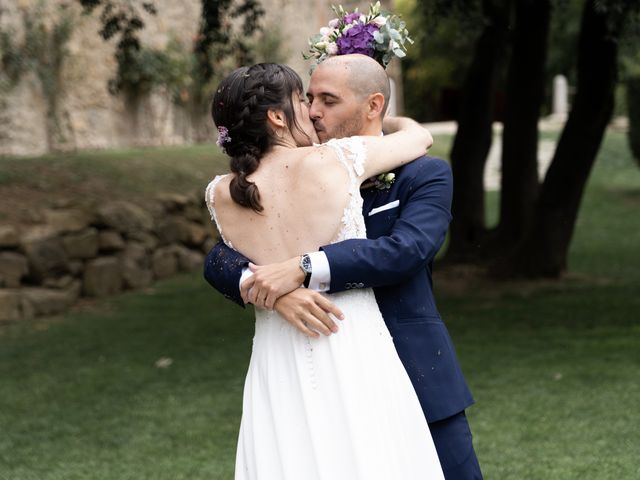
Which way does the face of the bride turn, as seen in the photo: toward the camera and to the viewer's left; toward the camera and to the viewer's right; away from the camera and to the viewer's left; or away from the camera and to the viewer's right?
away from the camera and to the viewer's right

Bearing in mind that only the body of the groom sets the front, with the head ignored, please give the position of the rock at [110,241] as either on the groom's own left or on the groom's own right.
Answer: on the groom's own right

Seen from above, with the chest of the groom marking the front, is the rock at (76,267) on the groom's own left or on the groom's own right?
on the groom's own right

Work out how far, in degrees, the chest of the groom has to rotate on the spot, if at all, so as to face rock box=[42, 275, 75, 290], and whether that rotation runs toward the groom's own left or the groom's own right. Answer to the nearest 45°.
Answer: approximately 90° to the groom's own right

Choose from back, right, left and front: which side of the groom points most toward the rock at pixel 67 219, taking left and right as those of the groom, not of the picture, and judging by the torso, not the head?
right

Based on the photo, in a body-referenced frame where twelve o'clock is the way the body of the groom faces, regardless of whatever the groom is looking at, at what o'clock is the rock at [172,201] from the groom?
The rock is roughly at 4 o'clock from the groom.

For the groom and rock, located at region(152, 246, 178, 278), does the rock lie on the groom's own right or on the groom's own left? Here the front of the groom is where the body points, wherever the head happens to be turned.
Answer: on the groom's own right

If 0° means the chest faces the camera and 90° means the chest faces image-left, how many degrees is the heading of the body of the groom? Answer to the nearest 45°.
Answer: approximately 45°
